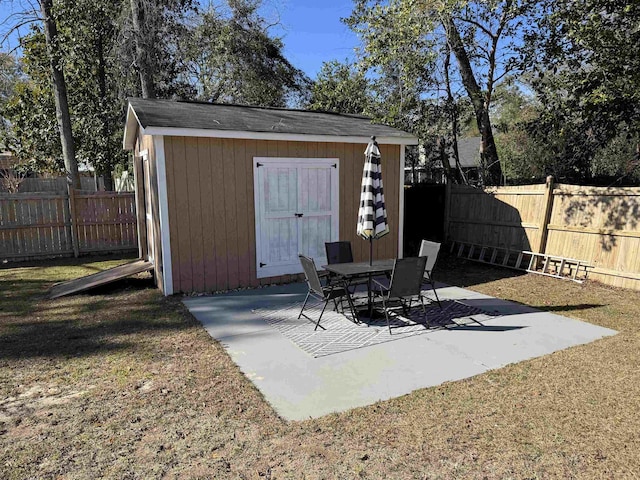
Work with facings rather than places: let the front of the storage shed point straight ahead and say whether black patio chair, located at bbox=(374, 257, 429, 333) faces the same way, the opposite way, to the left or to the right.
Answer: the opposite way

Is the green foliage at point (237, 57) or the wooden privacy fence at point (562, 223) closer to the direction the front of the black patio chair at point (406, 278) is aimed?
the green foliage

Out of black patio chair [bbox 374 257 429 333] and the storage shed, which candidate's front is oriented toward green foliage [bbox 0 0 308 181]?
the black patio chair

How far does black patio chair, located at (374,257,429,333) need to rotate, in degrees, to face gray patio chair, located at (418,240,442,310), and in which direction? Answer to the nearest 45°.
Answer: approximately 45° to its right

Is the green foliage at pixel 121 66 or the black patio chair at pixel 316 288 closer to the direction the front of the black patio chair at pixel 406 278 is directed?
the green foliage

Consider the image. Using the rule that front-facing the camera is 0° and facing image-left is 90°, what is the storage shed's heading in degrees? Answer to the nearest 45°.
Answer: approximately 315°

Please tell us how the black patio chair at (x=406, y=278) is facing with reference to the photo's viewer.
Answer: facing away from the viewer and to the left of the viewer
